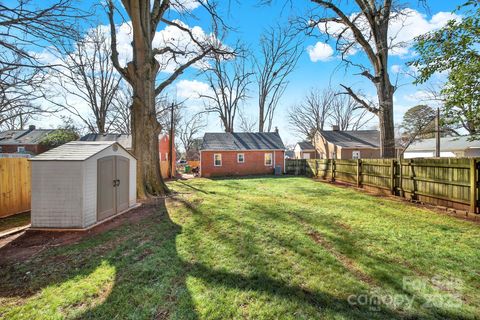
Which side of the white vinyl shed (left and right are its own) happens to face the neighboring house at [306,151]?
left

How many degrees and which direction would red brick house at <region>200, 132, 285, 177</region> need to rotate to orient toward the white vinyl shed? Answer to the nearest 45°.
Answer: approximately 180°

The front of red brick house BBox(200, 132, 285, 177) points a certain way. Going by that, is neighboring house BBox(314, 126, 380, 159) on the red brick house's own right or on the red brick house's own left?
on the red brick house's own right

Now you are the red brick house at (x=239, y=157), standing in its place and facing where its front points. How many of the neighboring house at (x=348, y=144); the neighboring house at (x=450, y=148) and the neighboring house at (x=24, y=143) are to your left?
1

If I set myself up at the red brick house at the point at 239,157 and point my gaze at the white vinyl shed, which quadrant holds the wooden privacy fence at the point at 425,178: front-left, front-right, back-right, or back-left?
front-left

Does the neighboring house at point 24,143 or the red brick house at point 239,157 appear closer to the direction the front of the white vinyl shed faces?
the red brick house

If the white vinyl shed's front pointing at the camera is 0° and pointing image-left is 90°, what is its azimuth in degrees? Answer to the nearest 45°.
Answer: approximately 315°

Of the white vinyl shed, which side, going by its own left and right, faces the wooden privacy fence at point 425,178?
front

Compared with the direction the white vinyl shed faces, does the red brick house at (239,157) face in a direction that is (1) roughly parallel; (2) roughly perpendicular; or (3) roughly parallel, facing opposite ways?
roughly perpendicular

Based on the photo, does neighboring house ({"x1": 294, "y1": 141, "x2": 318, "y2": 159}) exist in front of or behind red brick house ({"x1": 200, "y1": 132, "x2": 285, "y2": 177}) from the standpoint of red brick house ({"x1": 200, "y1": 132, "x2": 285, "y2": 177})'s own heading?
in front

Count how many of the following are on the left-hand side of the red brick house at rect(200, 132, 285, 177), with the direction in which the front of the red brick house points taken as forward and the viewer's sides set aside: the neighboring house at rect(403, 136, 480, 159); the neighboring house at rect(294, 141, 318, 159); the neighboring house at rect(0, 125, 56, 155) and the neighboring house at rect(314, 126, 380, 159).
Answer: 1
